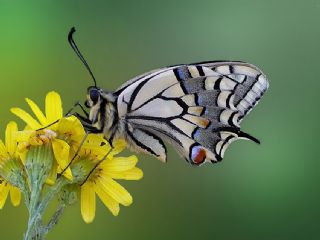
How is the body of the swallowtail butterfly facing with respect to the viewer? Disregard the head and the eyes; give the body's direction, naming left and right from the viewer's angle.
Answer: facing to the left of the viewer

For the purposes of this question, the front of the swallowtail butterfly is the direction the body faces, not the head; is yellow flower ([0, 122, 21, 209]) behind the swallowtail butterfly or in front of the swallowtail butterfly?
in front

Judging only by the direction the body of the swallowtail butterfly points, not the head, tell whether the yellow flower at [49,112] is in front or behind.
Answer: in front
